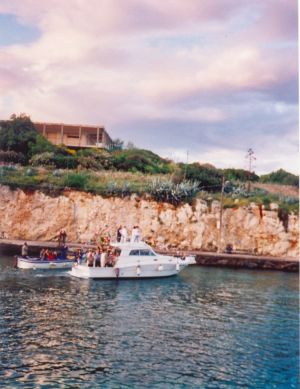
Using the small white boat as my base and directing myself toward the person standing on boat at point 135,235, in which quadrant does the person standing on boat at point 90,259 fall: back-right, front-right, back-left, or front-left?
front-right

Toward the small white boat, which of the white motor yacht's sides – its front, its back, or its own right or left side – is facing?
back

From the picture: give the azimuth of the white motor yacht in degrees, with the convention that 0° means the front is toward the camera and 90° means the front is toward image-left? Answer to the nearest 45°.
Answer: approximately 270°
